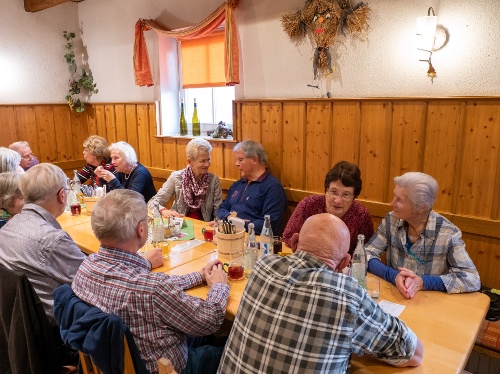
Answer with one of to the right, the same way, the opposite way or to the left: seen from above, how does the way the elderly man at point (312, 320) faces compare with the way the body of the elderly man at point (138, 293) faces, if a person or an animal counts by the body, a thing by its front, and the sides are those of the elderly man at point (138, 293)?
the same way

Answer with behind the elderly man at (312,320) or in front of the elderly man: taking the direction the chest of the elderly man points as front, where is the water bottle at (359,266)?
in front

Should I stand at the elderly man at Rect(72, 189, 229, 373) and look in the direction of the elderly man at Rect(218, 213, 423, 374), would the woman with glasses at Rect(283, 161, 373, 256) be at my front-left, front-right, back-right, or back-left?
front-left

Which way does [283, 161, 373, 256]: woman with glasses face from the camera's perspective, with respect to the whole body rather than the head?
toward the camera

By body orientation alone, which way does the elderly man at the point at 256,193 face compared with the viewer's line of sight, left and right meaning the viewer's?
facing the viewer and to the left of the viewer

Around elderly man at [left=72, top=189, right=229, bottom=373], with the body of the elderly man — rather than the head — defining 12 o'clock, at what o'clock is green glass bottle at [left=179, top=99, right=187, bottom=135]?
The green glass bottle is roughly at 11 o'clock from the elderly man.

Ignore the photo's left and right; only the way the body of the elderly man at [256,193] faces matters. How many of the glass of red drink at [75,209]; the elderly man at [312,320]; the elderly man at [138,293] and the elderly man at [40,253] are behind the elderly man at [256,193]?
0

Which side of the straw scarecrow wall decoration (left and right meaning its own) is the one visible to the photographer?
front

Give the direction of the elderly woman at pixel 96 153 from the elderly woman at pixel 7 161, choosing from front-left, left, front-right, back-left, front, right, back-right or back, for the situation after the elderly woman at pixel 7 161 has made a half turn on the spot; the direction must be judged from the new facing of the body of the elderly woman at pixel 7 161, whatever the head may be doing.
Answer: back

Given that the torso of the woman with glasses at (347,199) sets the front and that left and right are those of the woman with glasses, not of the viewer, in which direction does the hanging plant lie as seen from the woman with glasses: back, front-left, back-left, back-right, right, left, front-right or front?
back-right

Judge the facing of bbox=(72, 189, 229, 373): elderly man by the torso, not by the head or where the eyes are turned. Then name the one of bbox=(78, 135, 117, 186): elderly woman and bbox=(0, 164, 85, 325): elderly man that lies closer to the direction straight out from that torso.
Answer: the elderly woman

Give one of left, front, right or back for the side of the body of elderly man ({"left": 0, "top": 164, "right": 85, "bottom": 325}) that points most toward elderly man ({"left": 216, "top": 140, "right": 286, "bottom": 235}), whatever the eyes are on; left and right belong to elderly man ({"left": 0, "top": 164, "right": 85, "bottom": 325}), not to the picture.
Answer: front

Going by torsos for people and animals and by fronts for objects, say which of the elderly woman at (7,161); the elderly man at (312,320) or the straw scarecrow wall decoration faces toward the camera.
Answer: the straw scarecrow wall decoration

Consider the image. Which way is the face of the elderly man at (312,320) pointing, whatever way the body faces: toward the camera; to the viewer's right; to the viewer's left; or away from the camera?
away from the camera

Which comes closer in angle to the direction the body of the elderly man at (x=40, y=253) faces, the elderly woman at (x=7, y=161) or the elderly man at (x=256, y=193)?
the elderly man

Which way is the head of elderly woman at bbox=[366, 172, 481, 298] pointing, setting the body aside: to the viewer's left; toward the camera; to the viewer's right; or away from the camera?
to the viewer's left

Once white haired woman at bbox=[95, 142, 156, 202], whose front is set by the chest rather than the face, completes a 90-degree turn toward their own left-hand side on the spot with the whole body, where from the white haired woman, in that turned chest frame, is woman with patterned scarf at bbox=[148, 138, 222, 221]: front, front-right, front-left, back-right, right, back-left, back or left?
front-left
